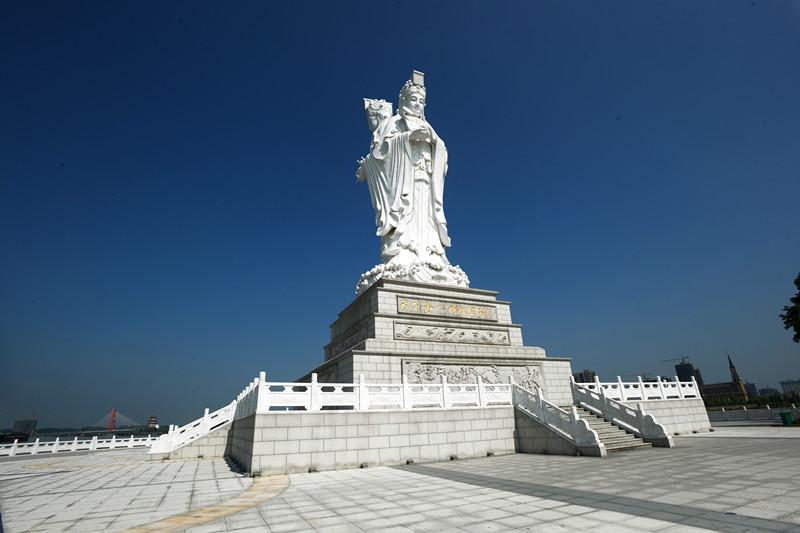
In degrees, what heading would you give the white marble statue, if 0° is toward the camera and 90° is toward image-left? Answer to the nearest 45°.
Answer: approximately 315°

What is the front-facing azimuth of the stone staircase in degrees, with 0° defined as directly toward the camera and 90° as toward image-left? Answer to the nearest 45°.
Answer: approximately 315°
